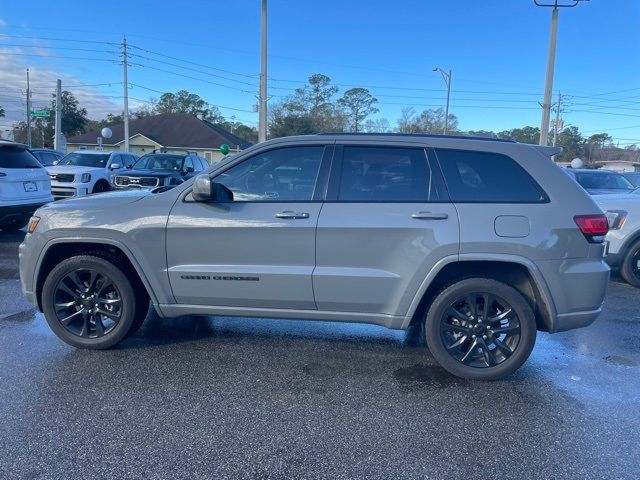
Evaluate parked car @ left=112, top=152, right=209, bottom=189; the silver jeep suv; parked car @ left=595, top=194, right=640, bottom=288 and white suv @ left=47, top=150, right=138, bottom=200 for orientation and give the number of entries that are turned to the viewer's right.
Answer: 0

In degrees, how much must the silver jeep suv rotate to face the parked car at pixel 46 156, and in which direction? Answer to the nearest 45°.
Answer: approximately 45° to its right

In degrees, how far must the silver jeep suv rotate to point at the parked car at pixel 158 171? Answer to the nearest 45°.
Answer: approximately 45° to its right

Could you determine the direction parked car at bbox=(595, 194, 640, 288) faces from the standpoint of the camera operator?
facing the viewer and to the left of the viewer

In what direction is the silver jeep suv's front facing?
to the viewer's left

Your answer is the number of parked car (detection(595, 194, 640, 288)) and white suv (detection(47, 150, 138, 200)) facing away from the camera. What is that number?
0

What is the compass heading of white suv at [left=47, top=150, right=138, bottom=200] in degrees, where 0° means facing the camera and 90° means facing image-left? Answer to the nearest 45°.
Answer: approximately 45°

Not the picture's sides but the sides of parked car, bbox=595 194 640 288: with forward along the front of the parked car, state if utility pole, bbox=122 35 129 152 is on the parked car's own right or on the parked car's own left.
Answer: on the parked car's own right

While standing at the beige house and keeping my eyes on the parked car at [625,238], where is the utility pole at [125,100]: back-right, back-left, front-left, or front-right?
front-right

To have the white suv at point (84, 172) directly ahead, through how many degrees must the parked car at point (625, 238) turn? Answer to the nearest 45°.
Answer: approximately 45° to its right

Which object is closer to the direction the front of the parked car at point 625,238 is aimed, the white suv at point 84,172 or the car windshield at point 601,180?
the white suv

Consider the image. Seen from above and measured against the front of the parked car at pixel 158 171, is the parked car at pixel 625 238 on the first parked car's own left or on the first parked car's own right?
on the first parked car's own left

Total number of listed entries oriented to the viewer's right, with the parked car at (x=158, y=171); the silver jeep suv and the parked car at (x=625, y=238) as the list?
0

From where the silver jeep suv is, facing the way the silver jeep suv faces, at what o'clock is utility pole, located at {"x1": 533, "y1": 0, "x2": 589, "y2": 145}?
The utility pole is roughly at 4 o'clock from the silver jeep suv.
